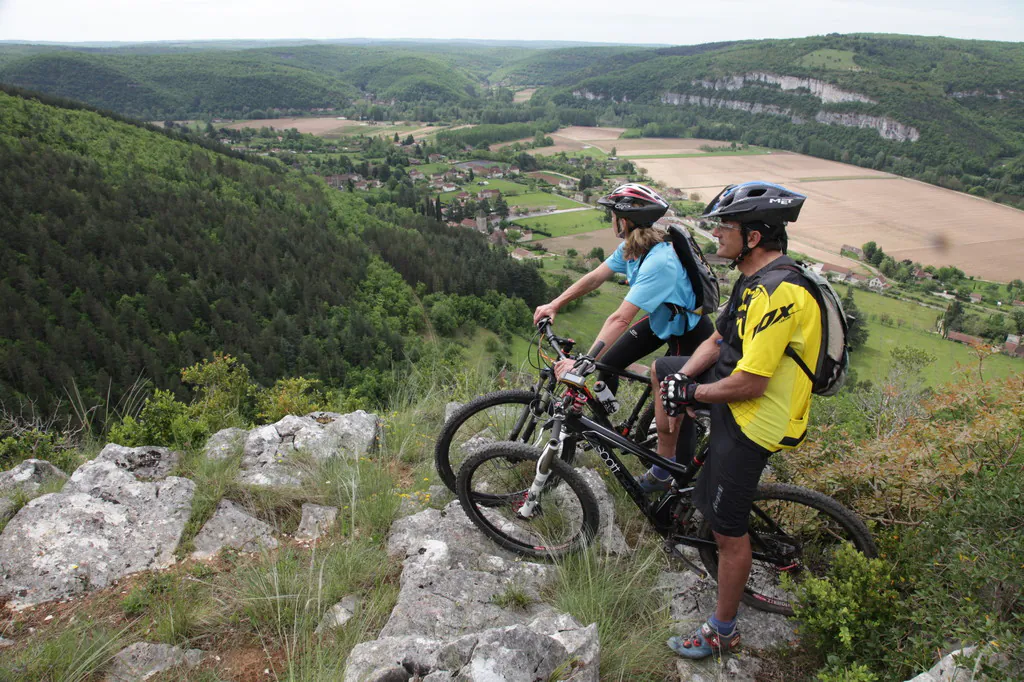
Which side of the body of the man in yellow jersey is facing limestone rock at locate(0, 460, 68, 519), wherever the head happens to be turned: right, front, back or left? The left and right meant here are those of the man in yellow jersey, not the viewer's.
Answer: front

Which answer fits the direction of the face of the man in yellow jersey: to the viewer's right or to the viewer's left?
to the viewer's left

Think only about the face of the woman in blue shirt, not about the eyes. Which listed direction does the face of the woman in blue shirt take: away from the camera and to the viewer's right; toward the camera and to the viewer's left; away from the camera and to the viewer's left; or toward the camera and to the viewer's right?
away from the camera and to the viewer's left

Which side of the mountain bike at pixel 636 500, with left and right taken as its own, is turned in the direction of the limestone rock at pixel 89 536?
front

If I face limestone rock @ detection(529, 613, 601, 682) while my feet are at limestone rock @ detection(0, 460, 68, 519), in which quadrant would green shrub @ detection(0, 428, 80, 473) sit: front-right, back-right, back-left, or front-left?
back-left

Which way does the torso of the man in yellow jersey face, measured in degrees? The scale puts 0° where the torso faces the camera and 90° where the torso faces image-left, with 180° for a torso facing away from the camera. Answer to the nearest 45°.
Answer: approximately 90°

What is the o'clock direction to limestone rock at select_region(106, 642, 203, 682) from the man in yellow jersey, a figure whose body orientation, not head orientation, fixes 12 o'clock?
The limestone rock is roughly at 11 o'clock from the man in yellow jersey.

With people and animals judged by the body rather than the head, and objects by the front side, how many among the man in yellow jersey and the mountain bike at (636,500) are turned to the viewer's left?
2

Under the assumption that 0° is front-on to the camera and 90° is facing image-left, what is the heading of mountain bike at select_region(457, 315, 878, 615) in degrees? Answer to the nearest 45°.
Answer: approximately 90°
